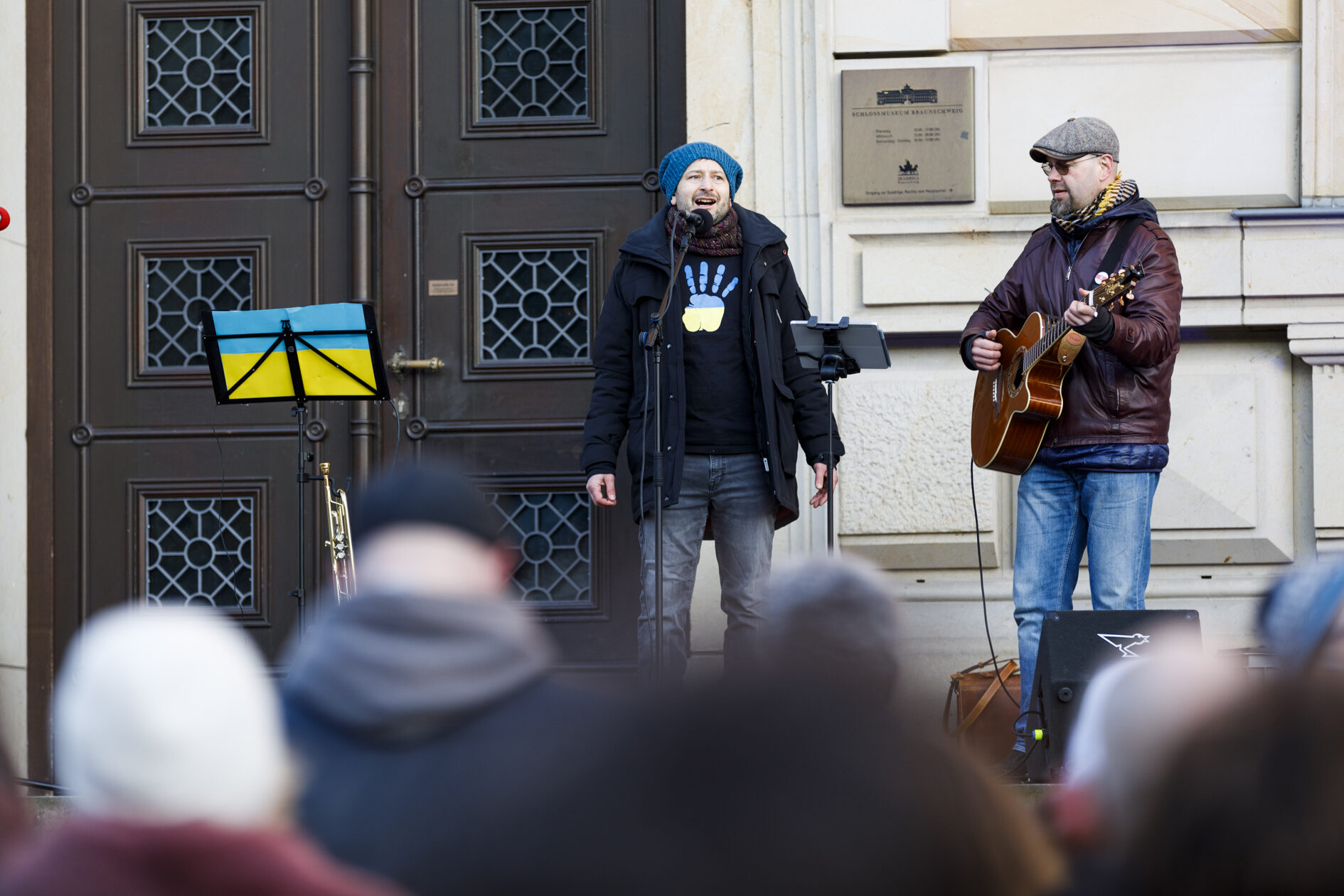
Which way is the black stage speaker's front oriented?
away from the camera

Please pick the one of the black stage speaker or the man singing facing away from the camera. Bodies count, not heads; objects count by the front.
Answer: the black stage speaker

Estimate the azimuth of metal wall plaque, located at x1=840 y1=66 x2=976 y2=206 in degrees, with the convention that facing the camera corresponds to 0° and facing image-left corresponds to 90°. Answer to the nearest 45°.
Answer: approximately 0°

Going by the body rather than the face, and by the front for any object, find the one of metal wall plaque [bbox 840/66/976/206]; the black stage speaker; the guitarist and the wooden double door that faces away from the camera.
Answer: the black stage speaker

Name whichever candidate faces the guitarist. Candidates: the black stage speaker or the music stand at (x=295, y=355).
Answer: the black stage speaker

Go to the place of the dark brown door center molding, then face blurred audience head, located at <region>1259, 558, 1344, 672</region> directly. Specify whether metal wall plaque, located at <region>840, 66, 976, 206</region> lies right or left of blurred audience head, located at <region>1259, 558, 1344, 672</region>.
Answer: left

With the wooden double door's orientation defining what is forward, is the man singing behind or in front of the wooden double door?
in front
